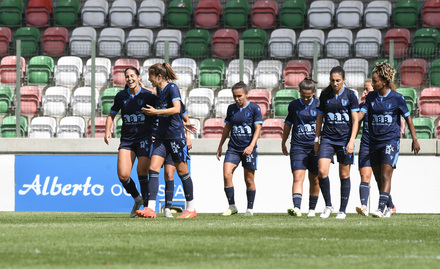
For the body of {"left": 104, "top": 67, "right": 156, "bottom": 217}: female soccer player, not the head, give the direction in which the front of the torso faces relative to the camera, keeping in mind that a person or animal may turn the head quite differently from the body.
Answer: toward the camera

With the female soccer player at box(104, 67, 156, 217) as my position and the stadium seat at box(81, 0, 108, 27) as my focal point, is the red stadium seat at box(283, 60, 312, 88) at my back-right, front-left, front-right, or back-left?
front-right

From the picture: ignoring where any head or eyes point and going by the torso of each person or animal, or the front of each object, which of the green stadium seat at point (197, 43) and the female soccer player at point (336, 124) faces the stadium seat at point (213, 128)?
the green stadium seat

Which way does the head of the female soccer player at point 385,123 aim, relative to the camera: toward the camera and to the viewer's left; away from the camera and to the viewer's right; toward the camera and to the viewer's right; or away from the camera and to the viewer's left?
toward the camera and to the viewer's left

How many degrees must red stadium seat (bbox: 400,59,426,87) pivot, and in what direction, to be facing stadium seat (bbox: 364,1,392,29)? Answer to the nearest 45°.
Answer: approximately 180°

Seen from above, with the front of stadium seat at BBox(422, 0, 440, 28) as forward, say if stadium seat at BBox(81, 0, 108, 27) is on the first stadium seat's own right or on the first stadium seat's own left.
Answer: on the first stadium seat's own right

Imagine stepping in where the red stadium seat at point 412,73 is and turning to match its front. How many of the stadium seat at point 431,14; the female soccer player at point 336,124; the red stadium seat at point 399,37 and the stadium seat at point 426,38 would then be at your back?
3

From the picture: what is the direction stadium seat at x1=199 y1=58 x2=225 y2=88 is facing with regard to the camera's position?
facing the viewer

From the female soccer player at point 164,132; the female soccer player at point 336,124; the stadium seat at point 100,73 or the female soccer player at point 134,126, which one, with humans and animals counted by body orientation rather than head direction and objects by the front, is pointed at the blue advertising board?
the stadium seat

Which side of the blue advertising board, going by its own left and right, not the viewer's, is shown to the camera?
front

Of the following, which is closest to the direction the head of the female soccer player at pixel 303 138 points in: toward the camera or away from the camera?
toward the camera

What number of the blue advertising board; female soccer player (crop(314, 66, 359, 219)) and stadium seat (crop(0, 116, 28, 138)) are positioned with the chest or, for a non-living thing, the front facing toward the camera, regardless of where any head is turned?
3

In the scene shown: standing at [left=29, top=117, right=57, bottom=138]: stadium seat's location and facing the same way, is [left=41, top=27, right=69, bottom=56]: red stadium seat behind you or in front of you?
behind

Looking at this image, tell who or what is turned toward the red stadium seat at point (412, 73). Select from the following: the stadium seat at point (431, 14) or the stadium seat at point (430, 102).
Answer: the stadium seat at point (431, 14)

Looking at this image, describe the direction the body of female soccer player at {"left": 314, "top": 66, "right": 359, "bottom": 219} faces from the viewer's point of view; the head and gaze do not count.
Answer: toward the camera

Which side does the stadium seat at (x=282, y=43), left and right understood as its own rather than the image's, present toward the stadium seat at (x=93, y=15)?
right

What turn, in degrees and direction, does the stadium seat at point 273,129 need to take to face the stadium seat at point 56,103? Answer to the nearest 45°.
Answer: approximately 90° to its right
